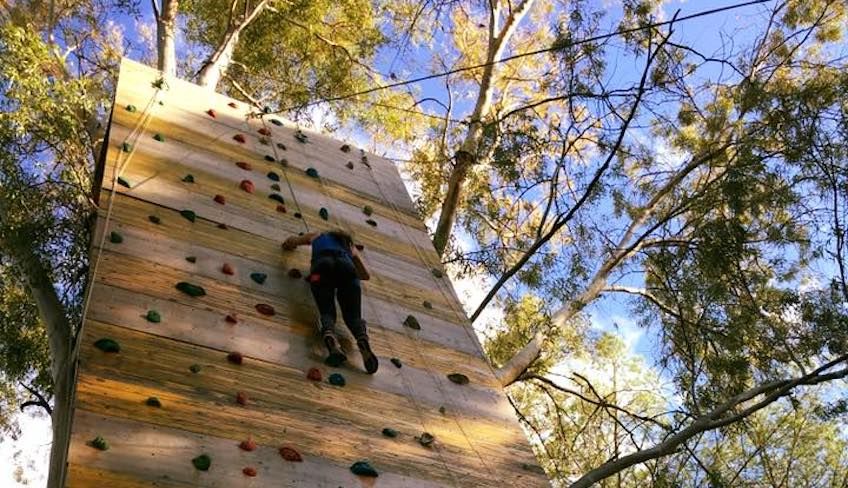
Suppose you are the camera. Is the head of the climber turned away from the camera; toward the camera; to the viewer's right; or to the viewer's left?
away from the camera

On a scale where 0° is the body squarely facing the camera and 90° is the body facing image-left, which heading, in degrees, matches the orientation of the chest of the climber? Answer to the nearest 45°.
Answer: approximately 180°
